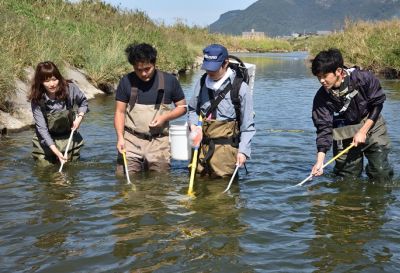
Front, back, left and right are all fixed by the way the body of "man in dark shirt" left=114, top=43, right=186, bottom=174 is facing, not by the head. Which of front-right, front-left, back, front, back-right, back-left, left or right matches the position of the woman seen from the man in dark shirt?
back-right

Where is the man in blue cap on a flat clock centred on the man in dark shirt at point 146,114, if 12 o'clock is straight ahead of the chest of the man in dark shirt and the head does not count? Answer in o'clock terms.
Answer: The man in blue cap is roughly at 10 o'clock from the man in dark shirt.

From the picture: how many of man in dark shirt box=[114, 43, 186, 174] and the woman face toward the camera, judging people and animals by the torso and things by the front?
2

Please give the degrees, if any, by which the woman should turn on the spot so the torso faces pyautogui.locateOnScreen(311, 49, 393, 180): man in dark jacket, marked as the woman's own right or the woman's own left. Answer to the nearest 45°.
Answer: approximately 45° to the woman's own left

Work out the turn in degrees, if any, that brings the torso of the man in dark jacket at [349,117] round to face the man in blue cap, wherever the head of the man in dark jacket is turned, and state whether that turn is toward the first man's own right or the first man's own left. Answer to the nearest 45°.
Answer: approximately 45° to the first man's own right

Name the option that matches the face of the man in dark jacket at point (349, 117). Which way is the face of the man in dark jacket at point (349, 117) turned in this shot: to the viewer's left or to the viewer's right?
to the viewer's left

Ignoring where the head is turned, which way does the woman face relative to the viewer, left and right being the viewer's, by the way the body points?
facing the viewer

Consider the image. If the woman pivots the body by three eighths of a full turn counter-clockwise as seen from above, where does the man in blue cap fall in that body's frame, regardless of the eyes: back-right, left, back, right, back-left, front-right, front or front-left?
right

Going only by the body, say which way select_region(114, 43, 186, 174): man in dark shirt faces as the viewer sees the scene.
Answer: toward the camera

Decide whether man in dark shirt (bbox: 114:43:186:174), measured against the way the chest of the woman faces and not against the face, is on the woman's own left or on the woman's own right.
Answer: on the woman's own left
